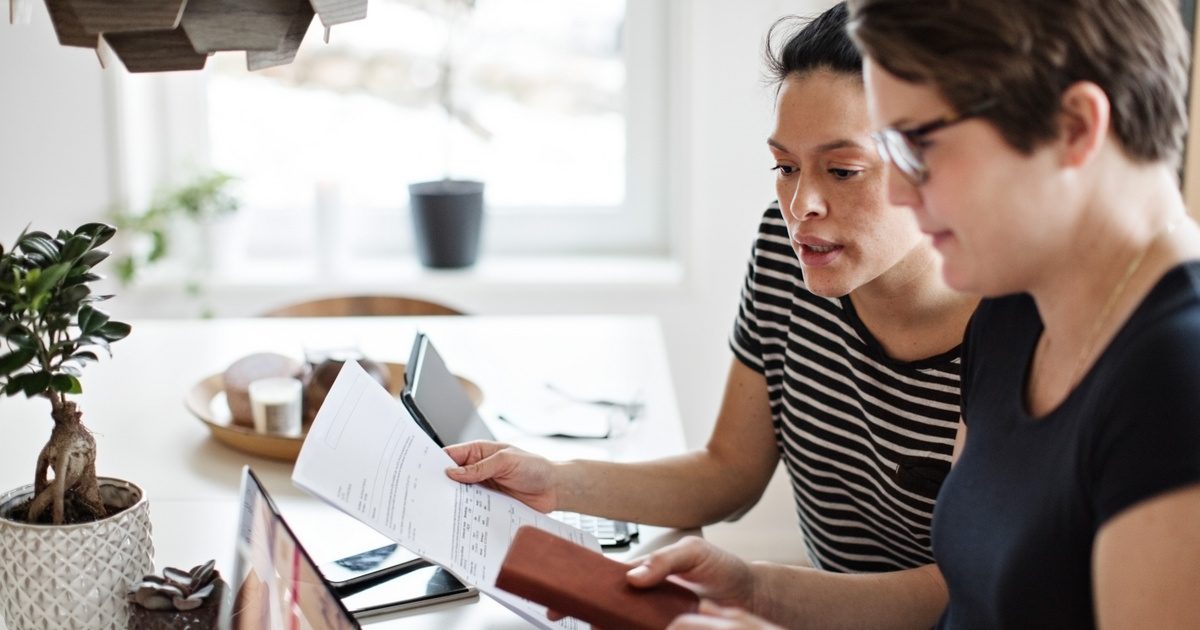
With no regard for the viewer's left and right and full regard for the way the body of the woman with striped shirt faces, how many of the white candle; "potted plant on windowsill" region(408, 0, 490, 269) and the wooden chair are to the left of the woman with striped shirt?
0

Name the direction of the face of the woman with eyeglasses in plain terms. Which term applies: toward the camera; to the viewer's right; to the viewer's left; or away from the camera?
to the viewer's left

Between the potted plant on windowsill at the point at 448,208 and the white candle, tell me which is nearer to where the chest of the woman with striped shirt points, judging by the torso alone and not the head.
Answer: the white candle

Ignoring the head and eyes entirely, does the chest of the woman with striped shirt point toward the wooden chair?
no

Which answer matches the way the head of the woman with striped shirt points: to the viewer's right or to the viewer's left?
to the viewer's left

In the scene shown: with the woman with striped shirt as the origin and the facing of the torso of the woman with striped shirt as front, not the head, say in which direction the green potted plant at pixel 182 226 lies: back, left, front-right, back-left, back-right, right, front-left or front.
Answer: right

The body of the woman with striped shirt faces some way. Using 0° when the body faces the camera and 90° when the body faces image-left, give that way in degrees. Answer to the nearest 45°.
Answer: approximately 45°

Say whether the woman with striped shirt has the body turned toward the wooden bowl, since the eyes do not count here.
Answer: no
